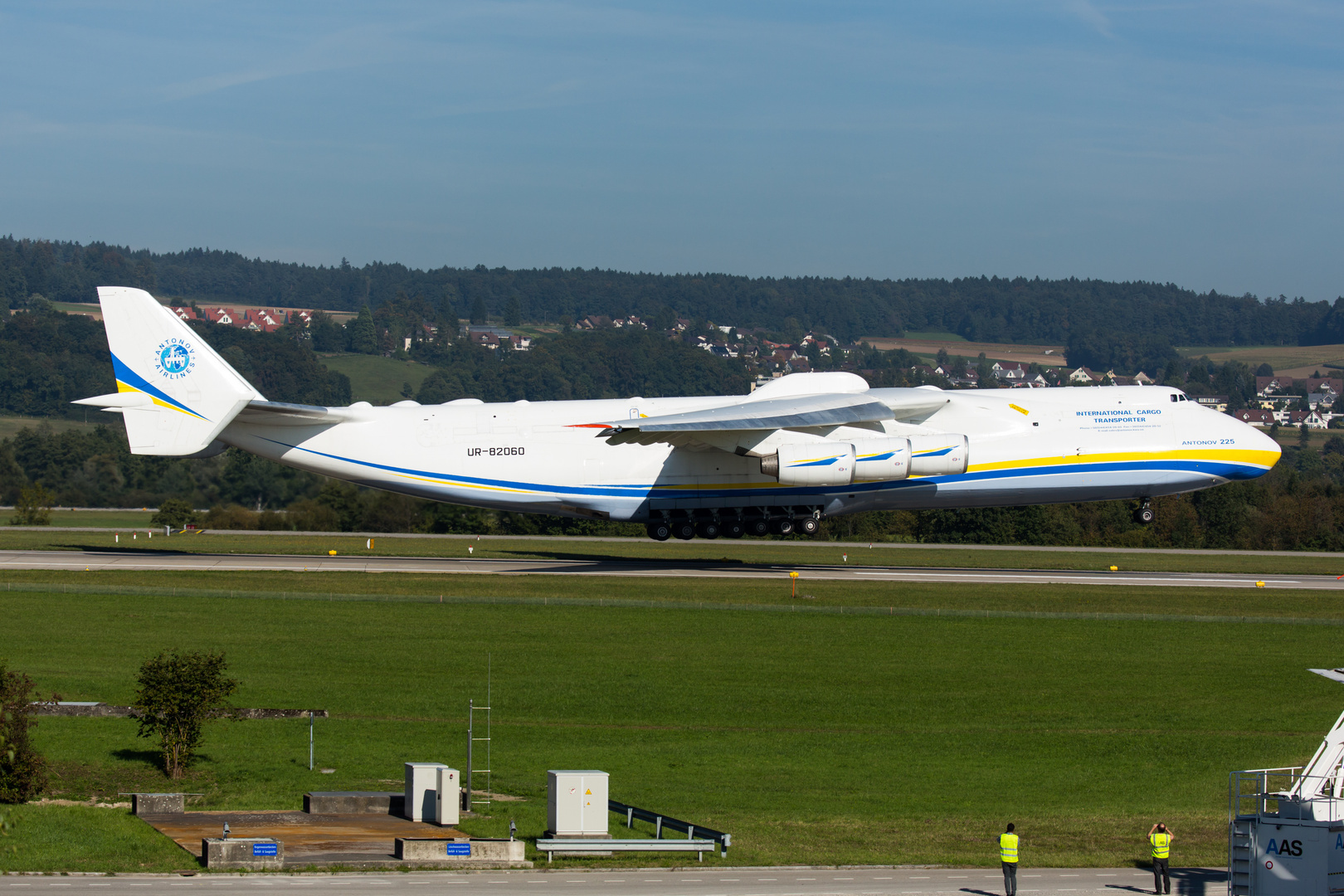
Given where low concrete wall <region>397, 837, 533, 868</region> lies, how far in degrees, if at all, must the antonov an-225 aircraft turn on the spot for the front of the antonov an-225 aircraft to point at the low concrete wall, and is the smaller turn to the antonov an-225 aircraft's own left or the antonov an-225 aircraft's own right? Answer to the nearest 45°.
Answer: approximately 90° to the antonov an-225 aircraft's own right

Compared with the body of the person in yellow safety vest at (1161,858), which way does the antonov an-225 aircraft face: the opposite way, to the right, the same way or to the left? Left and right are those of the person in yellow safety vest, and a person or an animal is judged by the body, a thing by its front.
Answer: to the right

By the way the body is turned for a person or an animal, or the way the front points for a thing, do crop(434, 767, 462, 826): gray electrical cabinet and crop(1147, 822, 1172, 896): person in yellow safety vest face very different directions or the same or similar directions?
very different directions

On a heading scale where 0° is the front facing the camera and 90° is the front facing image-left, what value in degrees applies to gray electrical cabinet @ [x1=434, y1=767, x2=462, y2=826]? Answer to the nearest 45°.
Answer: approximately 0°

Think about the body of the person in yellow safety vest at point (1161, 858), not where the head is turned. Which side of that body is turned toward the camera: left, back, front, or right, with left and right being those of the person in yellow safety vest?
back

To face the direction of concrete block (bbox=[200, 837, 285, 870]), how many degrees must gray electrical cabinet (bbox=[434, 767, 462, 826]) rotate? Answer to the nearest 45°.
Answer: approximately 45° to its right

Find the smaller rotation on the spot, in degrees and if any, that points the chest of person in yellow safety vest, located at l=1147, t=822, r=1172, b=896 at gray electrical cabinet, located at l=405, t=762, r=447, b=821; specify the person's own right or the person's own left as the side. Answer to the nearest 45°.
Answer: approximately 90° to the person's own left

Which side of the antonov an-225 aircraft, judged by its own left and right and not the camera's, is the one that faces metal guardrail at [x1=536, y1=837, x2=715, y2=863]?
right

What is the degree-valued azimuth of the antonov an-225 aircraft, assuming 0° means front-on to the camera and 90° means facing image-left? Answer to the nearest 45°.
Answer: approximately 270°

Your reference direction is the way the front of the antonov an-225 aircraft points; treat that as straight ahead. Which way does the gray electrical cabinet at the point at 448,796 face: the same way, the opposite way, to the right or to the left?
to the right

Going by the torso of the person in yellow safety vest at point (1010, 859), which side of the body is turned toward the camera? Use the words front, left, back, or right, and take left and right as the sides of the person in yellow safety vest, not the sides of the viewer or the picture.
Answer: back

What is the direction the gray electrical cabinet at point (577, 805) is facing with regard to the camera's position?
facing the viewer

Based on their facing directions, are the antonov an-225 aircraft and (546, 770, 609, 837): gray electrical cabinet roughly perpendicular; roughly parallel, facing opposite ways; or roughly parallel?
roughly perpendicular

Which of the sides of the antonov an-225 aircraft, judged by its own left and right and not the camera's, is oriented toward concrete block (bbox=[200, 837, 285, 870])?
right

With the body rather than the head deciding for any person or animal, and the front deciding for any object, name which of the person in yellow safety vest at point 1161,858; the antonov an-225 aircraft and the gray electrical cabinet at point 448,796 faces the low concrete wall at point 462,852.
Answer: the gray electrical cabinet
